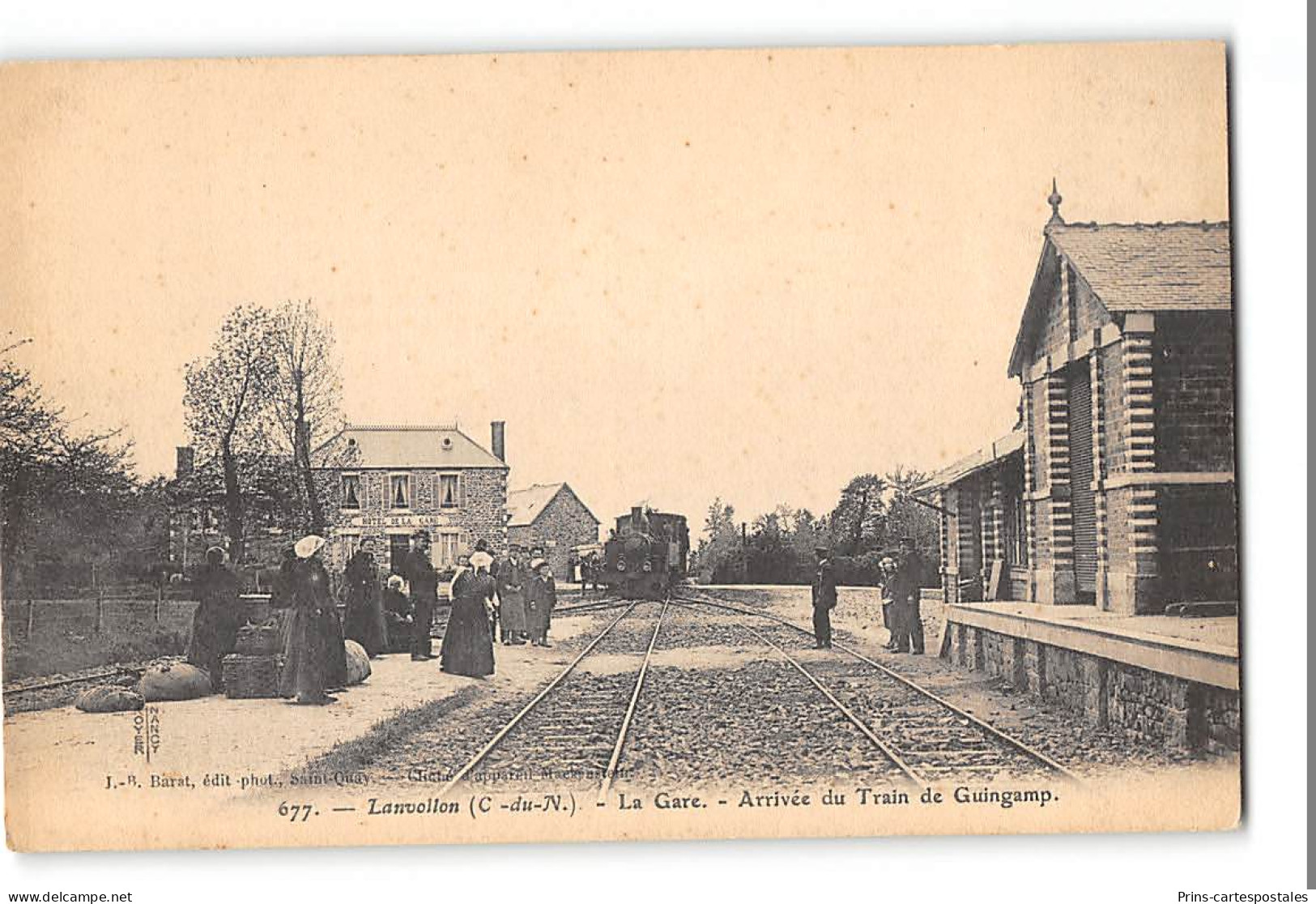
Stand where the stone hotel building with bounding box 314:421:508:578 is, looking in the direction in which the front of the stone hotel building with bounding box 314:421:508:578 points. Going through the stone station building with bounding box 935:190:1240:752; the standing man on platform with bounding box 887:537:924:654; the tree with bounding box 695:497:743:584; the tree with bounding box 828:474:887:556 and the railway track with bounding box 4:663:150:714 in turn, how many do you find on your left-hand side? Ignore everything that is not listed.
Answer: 4

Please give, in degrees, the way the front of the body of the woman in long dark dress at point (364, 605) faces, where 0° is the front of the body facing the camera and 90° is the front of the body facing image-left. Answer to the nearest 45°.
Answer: approximately 0°

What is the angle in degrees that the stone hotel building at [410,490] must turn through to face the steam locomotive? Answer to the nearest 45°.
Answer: approximately 90° to its left

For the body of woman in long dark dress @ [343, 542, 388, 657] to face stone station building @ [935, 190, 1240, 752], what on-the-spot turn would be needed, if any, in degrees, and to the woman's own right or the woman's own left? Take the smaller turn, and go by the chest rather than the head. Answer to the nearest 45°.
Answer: approximately 90° to the woman's own left
